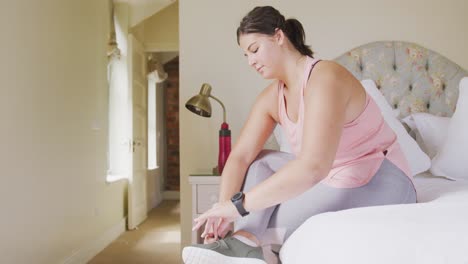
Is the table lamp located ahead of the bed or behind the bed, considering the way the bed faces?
behind

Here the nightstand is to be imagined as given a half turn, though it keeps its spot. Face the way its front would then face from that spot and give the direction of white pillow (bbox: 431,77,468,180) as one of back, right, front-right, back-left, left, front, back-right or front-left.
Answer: right

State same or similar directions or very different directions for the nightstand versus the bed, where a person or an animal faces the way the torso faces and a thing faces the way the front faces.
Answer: same or similar directions

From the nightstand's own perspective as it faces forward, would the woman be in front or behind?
in front

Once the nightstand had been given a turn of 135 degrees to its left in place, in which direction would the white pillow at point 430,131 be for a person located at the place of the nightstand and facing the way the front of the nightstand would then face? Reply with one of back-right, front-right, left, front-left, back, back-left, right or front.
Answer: front-right

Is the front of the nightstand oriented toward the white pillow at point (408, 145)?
no

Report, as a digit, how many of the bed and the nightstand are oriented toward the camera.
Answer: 2

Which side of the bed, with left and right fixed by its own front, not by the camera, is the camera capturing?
front

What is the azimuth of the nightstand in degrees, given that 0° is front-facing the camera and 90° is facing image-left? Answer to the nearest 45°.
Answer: approximately 0°

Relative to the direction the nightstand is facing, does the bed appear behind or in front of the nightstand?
in front
